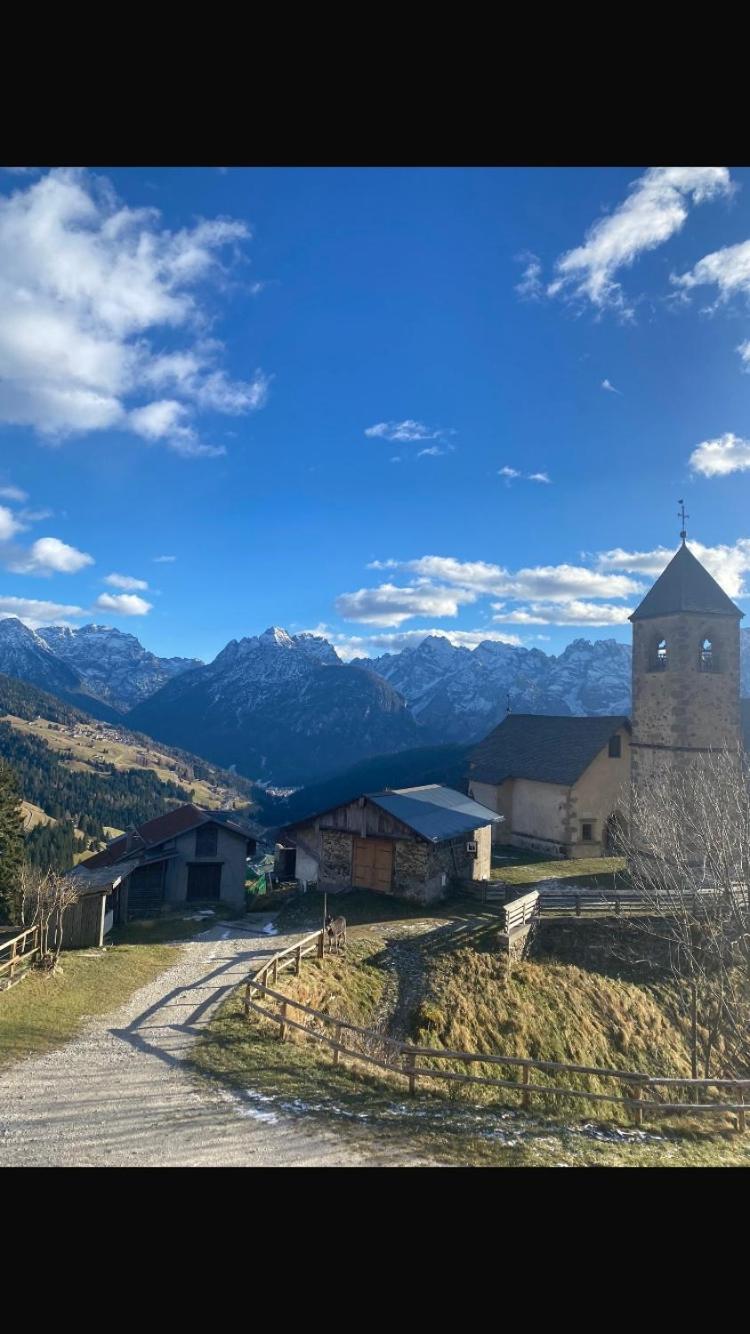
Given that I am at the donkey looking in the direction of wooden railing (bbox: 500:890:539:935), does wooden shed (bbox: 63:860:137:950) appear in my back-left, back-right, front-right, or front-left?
back-left

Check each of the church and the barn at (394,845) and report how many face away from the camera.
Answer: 0

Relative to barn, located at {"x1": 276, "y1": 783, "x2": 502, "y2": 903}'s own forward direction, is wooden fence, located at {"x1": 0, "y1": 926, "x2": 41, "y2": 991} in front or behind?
in front

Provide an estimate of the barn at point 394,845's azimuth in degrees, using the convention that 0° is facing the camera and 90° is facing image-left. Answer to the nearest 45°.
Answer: approximately 45°

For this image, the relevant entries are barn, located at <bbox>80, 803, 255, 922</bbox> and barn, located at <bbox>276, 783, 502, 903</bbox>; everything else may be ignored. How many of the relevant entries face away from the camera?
0
